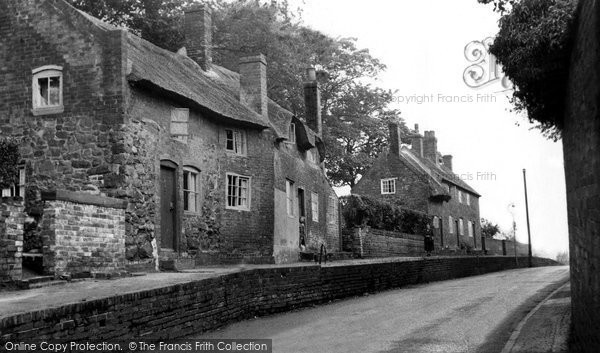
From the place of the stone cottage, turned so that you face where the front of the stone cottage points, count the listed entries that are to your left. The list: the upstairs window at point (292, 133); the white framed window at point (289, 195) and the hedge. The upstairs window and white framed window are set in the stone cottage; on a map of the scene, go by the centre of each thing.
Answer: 3

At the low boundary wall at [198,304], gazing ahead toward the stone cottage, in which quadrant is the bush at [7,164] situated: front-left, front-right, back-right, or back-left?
front-left

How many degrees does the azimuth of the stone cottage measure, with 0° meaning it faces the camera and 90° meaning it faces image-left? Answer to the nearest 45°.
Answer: approximately 315°

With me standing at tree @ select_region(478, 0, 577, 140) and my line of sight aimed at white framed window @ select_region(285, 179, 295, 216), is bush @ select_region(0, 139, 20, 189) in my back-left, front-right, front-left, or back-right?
front-left

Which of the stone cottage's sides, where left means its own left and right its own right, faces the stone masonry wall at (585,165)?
front

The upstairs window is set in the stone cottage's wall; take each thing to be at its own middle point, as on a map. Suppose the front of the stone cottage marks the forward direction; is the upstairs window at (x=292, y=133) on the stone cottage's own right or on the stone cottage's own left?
on the stone cottage's own left

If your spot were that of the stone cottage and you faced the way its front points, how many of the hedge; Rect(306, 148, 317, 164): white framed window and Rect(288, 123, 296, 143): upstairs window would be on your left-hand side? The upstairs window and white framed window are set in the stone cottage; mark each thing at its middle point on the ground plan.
3

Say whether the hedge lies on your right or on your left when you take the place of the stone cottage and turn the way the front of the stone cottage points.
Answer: on your left
